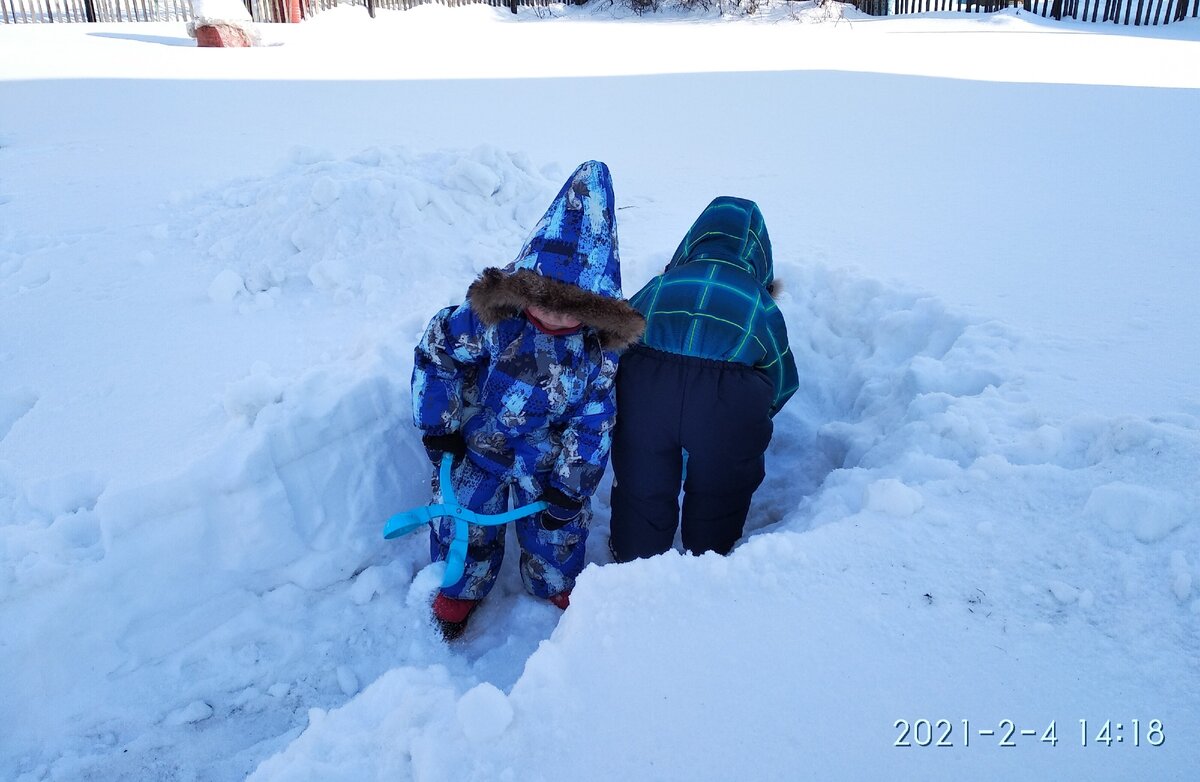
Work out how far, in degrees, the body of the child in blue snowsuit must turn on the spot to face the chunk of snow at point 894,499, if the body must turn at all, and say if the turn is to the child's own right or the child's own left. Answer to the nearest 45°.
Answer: approximately 45° to the child's own left

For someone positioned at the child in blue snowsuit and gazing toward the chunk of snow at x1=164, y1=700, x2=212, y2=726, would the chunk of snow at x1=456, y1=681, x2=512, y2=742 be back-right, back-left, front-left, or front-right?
front-left

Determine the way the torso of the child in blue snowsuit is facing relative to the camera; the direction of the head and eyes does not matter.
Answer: toward the camera

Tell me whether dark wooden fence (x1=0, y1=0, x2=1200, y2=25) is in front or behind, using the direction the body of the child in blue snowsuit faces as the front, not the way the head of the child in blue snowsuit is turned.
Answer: behind

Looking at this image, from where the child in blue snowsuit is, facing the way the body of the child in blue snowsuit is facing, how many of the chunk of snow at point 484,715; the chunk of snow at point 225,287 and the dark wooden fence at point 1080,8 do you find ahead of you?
1

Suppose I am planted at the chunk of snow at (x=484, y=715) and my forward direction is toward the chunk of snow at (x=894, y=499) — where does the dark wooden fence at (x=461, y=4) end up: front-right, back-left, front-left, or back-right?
front-left

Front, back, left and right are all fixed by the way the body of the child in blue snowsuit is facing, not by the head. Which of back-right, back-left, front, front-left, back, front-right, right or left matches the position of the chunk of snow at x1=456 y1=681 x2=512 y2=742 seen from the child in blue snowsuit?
front

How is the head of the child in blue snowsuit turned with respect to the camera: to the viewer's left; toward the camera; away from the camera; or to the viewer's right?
toward the camera
